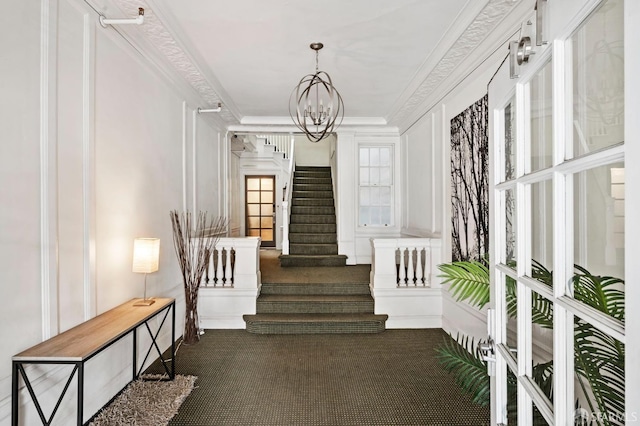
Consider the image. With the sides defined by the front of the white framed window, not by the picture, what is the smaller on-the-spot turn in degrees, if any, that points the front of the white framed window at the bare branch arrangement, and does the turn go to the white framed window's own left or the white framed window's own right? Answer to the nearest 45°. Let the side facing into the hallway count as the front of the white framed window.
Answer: approximately 45° to the white framed window's own right

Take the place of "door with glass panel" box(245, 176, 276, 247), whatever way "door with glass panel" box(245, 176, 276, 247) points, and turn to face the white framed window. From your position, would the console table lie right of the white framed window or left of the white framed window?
right

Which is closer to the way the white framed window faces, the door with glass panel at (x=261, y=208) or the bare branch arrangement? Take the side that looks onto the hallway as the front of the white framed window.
the bare branch arrangement

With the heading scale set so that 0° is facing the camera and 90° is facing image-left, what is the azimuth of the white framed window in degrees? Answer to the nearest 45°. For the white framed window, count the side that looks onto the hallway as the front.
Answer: approximately 0°

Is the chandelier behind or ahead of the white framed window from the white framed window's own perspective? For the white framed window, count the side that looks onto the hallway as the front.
ahead

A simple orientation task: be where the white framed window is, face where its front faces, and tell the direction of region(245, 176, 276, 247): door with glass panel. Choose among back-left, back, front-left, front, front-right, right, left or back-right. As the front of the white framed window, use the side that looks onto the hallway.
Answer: back-right

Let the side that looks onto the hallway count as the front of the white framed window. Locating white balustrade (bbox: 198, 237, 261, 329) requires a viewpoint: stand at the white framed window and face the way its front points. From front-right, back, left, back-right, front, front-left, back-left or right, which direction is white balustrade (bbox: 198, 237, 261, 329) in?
front-right

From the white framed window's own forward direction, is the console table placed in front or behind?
in front

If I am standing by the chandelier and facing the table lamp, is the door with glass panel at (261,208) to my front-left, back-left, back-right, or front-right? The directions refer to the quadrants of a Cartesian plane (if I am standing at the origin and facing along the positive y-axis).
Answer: back-right
